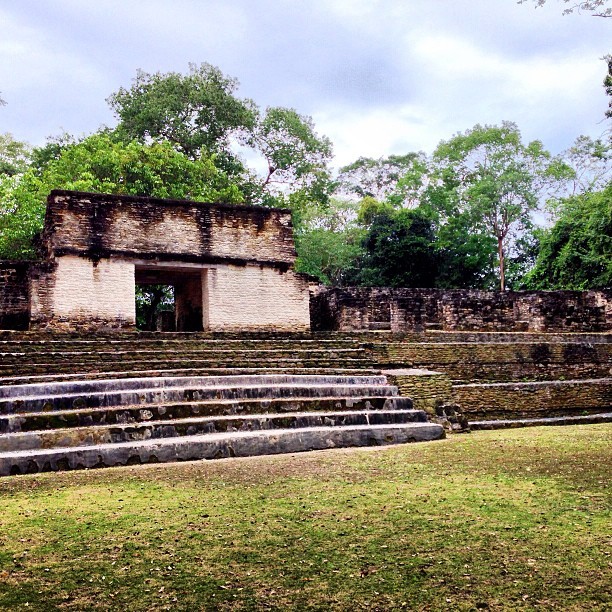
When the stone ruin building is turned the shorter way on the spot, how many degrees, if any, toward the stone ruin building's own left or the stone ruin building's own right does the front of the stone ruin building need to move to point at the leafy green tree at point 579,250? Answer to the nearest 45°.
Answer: approximately 90° to the stone ruin building's own left

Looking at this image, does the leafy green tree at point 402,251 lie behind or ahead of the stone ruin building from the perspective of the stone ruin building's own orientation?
behind

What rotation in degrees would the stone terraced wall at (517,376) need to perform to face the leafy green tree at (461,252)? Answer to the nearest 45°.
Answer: approximately 180°

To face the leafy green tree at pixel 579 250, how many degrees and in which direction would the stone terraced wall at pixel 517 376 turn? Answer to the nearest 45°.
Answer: approximately 180°

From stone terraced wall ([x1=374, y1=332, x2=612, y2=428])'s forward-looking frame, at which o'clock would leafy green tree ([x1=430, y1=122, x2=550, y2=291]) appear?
The leafy green tree is roughly at 6 o'clock from the stone terraced wall.

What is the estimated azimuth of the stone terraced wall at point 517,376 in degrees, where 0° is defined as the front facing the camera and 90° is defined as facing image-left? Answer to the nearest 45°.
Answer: approximately 0°

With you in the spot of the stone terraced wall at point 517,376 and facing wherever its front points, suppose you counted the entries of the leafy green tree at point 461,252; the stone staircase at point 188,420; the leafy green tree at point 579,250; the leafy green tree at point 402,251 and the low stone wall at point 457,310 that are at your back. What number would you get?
4

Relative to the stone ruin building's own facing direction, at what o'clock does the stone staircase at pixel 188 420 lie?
The stone staircase is roughly at 12 o'clock from the stone ruin building.

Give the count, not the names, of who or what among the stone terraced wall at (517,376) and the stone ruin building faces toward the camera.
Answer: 2

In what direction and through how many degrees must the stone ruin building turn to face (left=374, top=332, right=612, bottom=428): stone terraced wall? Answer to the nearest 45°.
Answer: approximately 45° to its left

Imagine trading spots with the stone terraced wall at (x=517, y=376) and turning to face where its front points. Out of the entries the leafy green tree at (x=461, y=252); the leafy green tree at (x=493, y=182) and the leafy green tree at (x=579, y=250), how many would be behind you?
3

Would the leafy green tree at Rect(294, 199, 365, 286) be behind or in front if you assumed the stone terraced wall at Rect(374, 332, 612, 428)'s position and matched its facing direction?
behind

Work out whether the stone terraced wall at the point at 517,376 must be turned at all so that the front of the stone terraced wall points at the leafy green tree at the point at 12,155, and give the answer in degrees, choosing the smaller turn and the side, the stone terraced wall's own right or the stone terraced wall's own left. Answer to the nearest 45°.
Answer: approximately 135° to the stone terraced wall's own right

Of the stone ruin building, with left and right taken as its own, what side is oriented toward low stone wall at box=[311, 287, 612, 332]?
left

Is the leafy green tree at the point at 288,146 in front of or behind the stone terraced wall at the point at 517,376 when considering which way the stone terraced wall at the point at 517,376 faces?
behind
